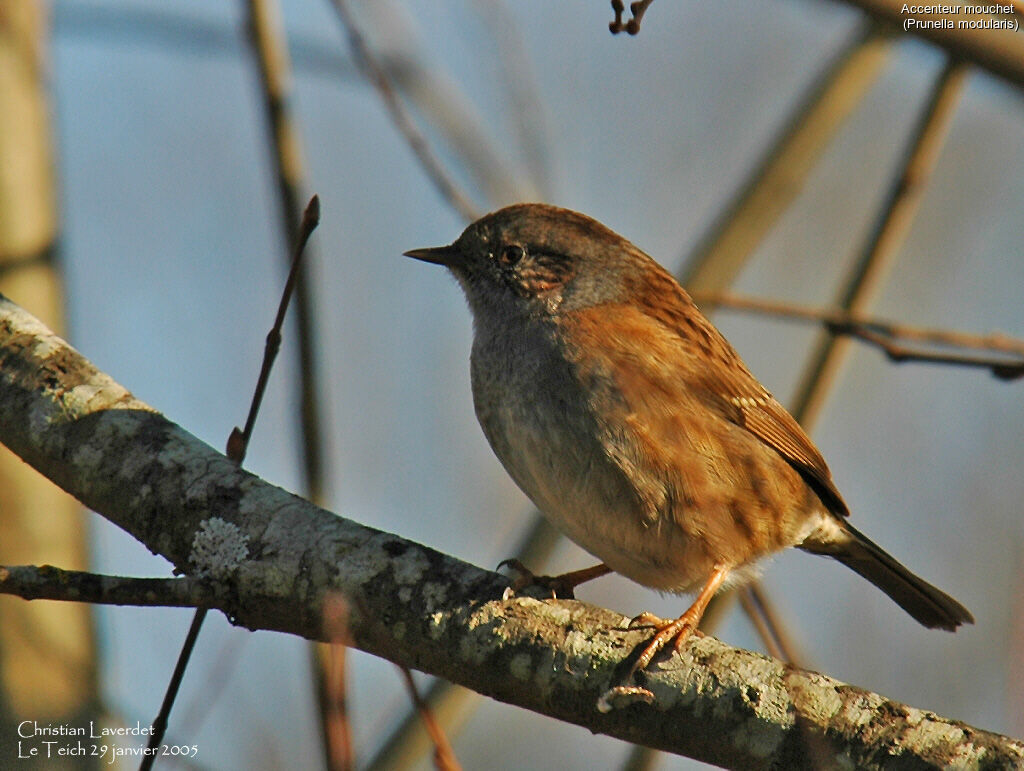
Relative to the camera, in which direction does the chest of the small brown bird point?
to the viewer's left
